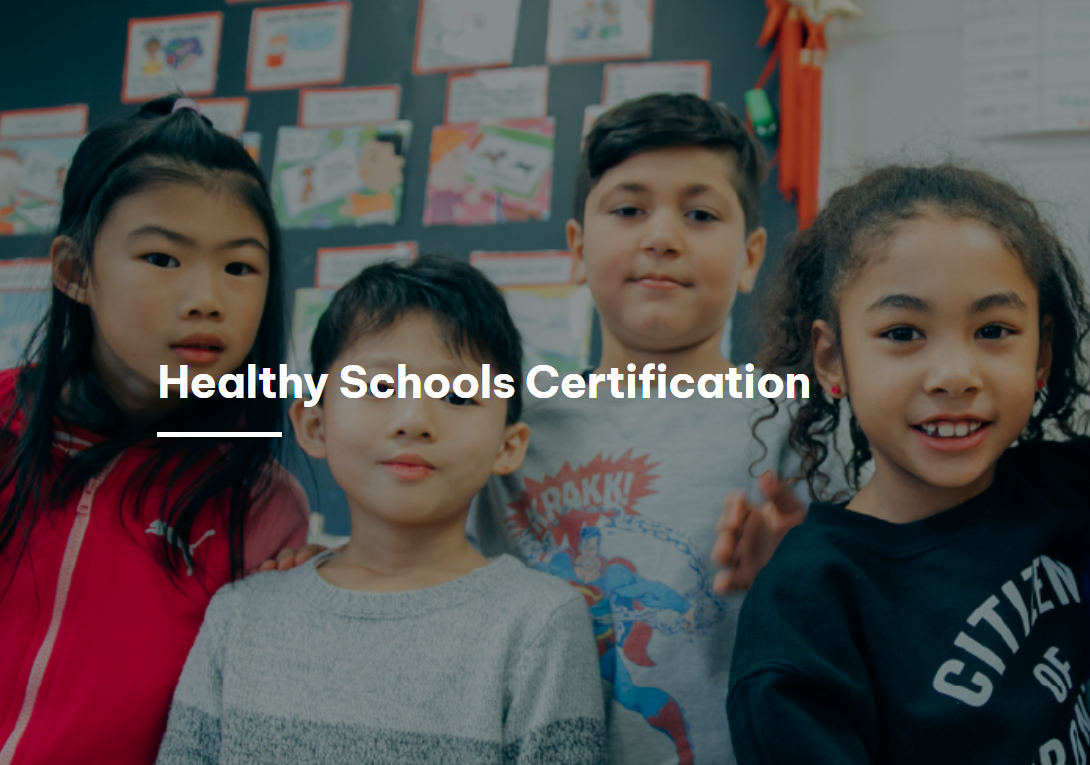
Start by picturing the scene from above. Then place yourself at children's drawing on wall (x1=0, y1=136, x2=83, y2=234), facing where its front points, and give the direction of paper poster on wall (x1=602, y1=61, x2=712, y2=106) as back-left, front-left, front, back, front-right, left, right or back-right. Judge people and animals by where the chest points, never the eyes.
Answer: front-left

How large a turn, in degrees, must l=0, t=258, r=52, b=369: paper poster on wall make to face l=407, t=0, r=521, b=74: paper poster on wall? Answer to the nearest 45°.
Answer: approximately 45° to its left
